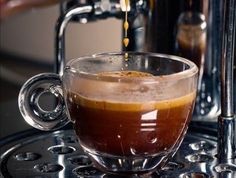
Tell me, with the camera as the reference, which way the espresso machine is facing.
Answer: facing the viewer and to the left of the viewer
